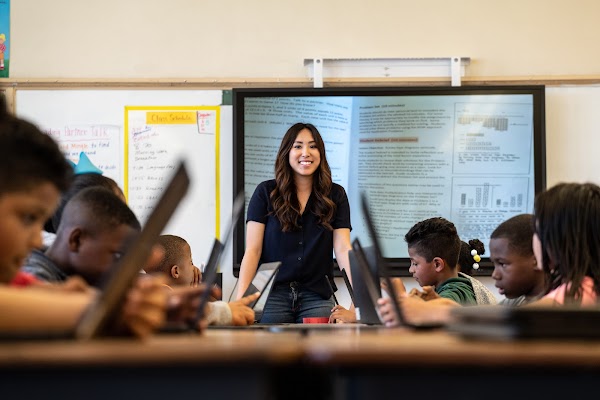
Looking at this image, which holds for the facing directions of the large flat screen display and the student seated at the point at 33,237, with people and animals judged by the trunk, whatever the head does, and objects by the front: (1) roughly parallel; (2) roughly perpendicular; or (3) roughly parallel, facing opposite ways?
roughly perpendicular

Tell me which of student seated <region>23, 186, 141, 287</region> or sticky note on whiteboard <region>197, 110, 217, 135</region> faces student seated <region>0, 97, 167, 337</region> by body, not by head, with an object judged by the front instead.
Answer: the sticky note on whiteboard

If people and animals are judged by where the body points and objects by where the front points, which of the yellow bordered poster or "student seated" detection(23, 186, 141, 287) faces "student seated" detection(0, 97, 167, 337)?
the yellow bordered poster

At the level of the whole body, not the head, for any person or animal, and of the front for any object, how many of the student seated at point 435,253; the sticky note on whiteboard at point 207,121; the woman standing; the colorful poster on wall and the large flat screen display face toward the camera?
4

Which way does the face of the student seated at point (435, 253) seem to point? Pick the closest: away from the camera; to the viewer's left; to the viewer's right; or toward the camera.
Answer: to the viewer's left

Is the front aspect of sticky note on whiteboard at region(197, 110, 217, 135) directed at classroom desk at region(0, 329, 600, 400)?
yes

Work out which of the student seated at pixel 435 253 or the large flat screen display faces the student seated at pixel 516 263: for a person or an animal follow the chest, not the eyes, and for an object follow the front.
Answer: the large flat screen display

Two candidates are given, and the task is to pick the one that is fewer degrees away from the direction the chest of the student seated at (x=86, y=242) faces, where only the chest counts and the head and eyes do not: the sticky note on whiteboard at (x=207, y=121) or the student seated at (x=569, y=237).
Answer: the student seated

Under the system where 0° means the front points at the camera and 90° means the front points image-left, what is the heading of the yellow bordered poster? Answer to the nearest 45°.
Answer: approximately 0°

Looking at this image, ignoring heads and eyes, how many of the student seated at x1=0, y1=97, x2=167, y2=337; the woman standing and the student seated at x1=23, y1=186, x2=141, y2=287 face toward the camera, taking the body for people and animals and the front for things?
1

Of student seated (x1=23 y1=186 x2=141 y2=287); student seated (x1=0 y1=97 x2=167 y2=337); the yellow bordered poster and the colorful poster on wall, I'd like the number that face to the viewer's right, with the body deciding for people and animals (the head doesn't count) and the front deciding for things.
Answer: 2

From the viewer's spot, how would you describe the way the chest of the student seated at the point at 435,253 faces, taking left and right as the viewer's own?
facing to the left of the viewer
